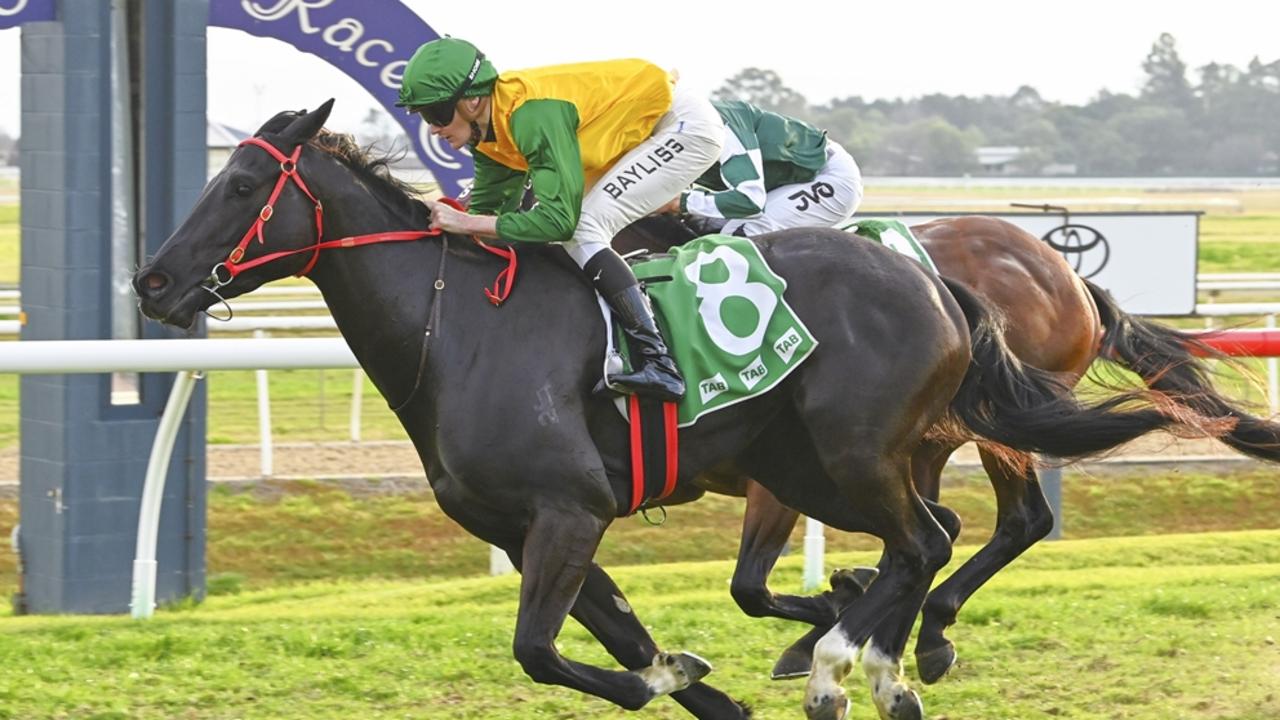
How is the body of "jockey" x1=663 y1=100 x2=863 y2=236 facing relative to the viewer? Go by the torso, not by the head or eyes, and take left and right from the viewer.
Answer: facing to the left of the viewer

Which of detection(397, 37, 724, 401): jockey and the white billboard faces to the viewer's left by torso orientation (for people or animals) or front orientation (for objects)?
the jockey

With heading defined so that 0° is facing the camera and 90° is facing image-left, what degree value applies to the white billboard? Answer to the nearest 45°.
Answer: approximately 0°

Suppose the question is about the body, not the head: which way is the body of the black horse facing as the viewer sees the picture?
to the viewer's left

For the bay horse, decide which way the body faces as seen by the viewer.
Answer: to the viewer's left

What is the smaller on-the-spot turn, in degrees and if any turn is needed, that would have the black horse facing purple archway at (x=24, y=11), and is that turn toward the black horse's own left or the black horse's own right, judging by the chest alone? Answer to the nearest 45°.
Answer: approximately 45° to the black horse's own right

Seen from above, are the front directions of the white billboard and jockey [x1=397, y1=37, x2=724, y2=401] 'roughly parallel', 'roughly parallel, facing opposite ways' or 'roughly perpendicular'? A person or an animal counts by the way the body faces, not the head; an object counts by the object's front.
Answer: roughly perpendicular

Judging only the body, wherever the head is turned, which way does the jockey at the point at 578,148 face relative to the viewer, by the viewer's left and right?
facing to the left of the viewer

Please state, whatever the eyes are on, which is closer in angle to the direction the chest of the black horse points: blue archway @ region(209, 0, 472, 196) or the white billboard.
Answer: the blue archway

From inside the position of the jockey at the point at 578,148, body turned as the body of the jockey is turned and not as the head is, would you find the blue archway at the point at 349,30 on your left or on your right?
on your right

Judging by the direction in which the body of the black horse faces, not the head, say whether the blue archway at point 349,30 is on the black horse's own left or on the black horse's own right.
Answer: on the black horse's own right
